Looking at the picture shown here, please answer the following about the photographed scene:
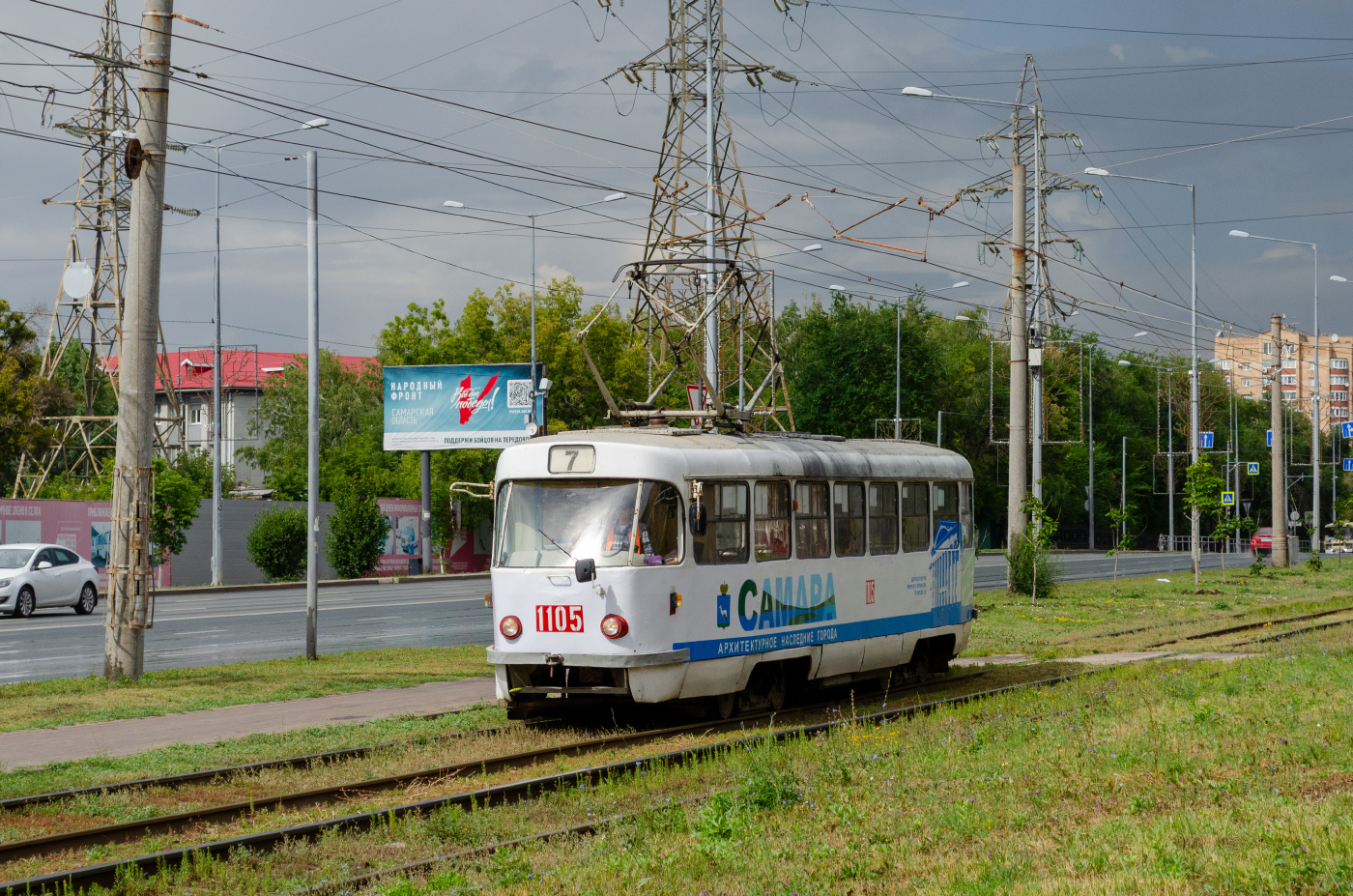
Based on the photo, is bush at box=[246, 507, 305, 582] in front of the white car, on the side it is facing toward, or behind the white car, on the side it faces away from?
behind

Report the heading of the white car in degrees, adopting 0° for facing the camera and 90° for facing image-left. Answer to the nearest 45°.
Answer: approximately 45°

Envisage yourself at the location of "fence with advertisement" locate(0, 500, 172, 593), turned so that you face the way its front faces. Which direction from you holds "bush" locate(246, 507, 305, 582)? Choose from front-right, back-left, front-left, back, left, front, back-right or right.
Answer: back-left

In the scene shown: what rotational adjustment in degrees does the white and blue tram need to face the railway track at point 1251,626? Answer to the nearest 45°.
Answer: approximately 180°

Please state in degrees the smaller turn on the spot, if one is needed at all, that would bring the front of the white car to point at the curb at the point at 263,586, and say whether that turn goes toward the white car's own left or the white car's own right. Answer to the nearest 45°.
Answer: approximately 180°

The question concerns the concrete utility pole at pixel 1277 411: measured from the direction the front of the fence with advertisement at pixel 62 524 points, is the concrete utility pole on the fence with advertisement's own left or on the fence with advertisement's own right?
on the fence with advertisement's own left

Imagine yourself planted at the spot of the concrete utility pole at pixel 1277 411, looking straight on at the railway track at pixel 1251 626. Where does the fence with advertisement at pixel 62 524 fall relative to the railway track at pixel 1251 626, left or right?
right
